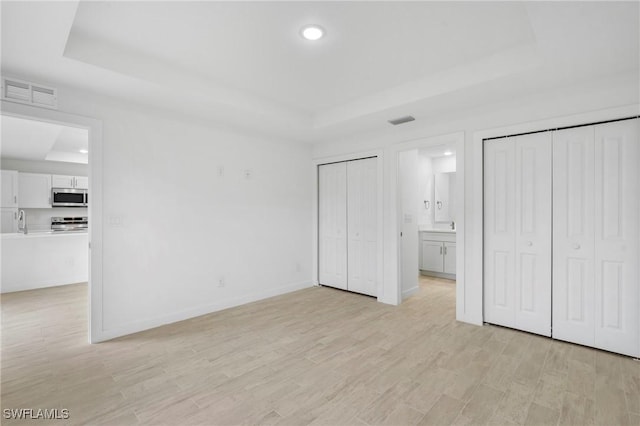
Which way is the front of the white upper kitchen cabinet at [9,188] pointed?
toward the camera

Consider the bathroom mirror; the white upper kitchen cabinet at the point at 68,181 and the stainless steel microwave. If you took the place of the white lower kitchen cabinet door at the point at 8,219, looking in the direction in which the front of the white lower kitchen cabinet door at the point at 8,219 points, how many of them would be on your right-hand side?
0

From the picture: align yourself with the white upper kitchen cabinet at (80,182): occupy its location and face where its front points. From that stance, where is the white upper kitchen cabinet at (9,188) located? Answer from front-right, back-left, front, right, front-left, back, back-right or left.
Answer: right

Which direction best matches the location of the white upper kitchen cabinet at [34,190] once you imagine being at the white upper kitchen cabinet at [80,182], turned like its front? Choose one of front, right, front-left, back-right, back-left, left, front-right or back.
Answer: right

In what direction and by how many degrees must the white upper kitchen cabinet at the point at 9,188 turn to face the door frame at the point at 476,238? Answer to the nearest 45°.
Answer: approximately 45° to its left

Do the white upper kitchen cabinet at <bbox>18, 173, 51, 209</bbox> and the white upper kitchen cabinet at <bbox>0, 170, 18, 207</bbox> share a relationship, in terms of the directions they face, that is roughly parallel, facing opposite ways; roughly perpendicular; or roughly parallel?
roughly parallel

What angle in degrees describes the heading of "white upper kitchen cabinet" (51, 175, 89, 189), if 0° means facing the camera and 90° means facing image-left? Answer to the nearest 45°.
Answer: approximately 0°

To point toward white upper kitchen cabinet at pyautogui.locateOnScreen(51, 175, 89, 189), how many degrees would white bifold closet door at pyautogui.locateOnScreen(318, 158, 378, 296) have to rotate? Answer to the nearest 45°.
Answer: approximately 45° to its right

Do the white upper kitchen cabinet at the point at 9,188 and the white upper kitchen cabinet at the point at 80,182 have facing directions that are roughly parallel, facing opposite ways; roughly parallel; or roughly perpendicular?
roughly parallel

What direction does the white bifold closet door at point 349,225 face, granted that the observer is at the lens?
facing the viewer and to the left of the viewer

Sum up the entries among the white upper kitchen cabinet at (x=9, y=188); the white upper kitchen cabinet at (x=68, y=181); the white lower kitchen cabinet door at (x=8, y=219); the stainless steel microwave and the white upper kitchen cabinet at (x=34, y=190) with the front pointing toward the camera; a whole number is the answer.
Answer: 5

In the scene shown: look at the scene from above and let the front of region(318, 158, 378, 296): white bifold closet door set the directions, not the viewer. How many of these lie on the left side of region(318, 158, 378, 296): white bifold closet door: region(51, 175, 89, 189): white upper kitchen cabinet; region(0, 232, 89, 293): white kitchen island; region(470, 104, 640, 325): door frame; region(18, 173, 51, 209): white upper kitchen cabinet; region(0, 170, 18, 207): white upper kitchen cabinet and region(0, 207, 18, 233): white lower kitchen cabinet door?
1

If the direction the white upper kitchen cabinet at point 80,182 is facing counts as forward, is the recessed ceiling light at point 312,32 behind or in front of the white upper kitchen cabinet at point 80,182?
in front

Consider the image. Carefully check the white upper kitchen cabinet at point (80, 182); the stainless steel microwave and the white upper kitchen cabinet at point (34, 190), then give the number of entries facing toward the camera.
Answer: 3
